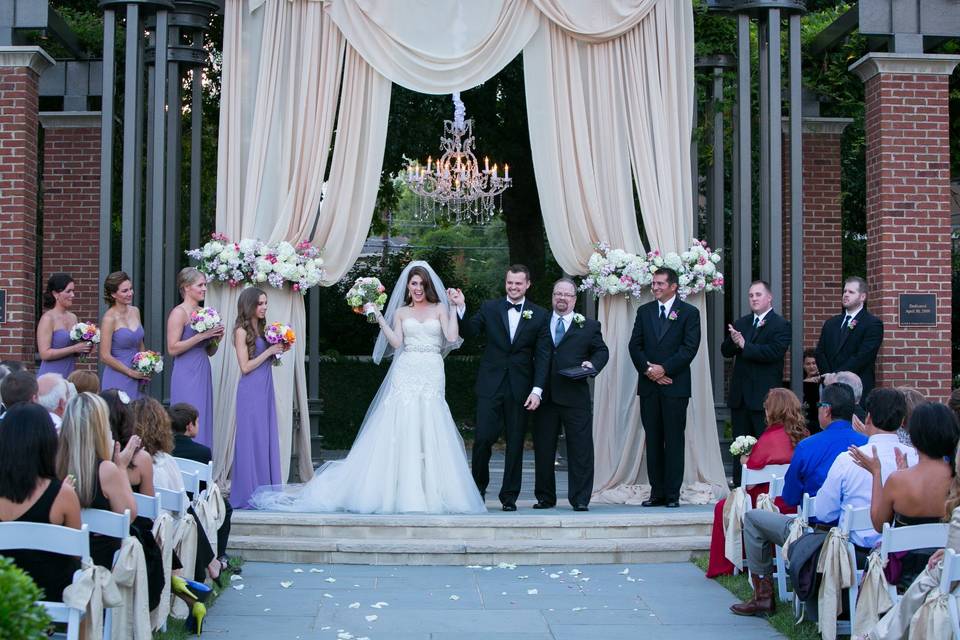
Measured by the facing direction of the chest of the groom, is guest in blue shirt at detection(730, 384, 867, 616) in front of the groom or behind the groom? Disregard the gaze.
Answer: in front

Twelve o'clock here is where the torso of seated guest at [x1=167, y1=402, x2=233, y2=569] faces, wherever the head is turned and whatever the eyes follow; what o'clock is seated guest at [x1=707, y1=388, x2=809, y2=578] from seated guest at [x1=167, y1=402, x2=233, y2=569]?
seated guest at [x1=707, y1=388, x2=809, y2=578] is roughly at 2 o'clock from seated guest at [x1=167, y1=402, x2=233, y2=569].

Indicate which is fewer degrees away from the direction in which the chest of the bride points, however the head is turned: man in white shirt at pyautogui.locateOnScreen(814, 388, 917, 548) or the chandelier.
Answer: the man in white shirt

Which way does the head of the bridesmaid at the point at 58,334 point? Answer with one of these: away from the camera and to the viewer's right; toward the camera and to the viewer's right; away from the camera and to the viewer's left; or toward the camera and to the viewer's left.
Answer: toward the camera and to the viewer's right

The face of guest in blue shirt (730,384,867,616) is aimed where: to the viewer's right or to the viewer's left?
to the viewer's left

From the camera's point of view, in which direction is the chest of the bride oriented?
toward the camera

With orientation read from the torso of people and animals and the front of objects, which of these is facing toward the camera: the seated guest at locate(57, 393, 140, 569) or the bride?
the bride

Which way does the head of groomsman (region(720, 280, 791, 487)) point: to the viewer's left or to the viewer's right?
to the viewer's left

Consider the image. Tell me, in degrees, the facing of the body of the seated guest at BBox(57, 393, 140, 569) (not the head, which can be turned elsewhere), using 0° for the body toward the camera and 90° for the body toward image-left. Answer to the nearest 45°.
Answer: approximately 225°

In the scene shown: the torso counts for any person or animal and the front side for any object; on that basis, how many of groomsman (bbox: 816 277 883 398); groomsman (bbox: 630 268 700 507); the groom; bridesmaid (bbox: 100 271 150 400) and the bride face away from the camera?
0

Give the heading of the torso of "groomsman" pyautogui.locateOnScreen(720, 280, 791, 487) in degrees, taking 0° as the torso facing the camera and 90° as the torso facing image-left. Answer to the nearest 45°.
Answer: approximately 45°

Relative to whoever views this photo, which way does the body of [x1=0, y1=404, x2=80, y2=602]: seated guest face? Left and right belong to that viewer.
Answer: facing away from the viewer

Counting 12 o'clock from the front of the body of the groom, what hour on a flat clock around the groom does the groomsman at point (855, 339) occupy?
The groomsman is roughly at 9 o'clock from the groom.

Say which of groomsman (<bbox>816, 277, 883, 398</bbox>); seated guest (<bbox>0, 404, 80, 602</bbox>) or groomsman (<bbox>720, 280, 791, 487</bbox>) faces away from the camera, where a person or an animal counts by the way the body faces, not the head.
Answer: the seated guest

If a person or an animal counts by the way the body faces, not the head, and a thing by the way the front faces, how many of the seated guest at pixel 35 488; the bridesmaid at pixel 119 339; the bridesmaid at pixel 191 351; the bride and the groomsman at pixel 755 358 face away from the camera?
1

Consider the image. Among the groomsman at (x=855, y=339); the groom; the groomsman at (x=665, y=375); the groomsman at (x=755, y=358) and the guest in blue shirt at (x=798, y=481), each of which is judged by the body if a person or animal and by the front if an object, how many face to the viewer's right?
0

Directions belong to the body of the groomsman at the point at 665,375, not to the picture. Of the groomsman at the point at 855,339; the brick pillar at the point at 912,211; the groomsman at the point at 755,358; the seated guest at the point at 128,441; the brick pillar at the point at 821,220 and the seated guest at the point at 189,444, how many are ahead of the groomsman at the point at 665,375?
2

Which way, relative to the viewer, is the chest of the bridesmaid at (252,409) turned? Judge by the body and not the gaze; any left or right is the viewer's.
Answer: facing to the right of the viewer

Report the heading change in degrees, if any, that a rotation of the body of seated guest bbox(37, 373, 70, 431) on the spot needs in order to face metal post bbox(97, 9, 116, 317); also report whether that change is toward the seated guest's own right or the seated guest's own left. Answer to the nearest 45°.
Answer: approximately 45° to the seated guest's own left

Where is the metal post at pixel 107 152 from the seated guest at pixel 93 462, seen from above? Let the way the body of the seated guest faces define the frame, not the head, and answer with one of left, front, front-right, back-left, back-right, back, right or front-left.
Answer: front-left
